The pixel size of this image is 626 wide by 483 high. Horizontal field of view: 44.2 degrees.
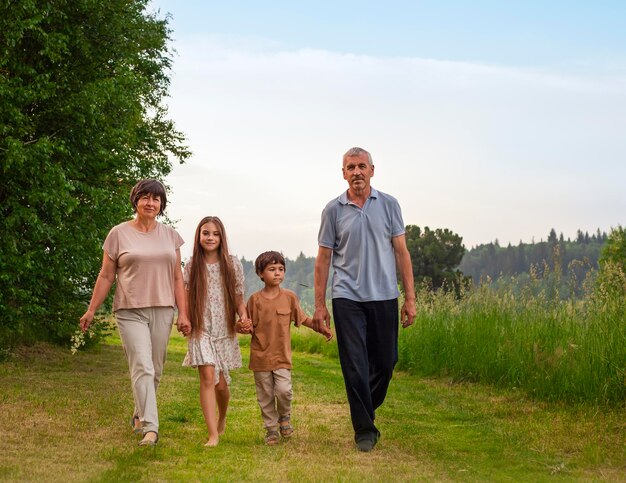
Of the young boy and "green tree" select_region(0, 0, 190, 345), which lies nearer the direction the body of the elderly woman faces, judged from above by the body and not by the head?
the young boy

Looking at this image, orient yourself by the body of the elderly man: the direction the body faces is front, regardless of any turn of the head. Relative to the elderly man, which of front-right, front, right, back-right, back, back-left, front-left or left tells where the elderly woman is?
right

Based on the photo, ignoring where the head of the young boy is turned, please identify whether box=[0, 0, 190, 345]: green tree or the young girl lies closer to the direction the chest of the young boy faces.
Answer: the young girl

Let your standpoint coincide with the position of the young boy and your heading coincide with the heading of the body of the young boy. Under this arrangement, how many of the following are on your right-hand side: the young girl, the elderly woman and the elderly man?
2

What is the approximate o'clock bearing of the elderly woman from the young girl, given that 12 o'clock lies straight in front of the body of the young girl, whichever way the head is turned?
The elderly woman is roughly at 3 o'clock from the young girl.

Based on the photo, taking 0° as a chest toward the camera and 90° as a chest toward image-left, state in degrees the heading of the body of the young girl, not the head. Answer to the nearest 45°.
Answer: approximately 0°

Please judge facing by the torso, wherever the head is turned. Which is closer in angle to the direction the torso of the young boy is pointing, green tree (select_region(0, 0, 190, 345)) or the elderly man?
the elderly man

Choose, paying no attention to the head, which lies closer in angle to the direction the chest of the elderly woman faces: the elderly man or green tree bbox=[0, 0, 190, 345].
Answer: the elderly man
